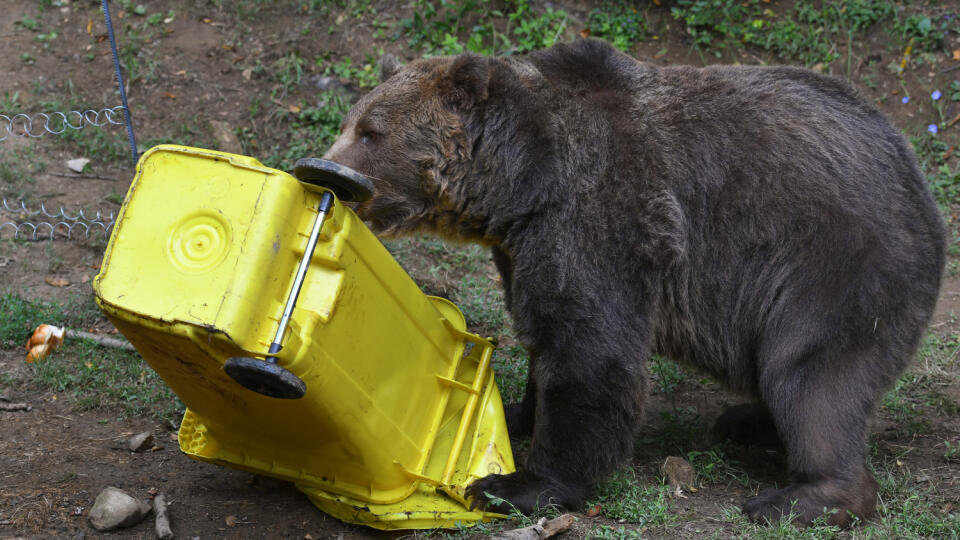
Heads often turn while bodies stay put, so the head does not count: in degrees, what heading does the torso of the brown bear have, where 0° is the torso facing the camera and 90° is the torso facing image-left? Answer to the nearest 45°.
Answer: approximately 90°

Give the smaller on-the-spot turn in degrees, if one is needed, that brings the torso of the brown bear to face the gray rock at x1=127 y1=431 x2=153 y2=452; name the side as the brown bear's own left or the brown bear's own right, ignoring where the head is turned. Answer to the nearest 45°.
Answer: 0° — it already faces it

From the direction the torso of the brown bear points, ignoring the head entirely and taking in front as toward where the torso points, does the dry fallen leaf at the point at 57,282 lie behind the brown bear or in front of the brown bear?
in front

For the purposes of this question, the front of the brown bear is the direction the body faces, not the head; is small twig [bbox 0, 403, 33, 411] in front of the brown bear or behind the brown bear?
in front

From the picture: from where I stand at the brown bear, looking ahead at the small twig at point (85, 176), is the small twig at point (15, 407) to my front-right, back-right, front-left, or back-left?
front-left

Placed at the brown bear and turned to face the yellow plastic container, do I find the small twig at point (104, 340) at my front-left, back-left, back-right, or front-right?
front-right

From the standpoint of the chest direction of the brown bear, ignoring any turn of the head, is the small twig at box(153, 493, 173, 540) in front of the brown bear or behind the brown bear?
in front

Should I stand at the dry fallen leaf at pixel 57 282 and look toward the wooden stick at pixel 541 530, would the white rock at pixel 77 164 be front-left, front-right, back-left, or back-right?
back-left

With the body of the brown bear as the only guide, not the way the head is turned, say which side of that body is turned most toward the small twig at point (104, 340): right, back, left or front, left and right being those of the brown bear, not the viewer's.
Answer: front
